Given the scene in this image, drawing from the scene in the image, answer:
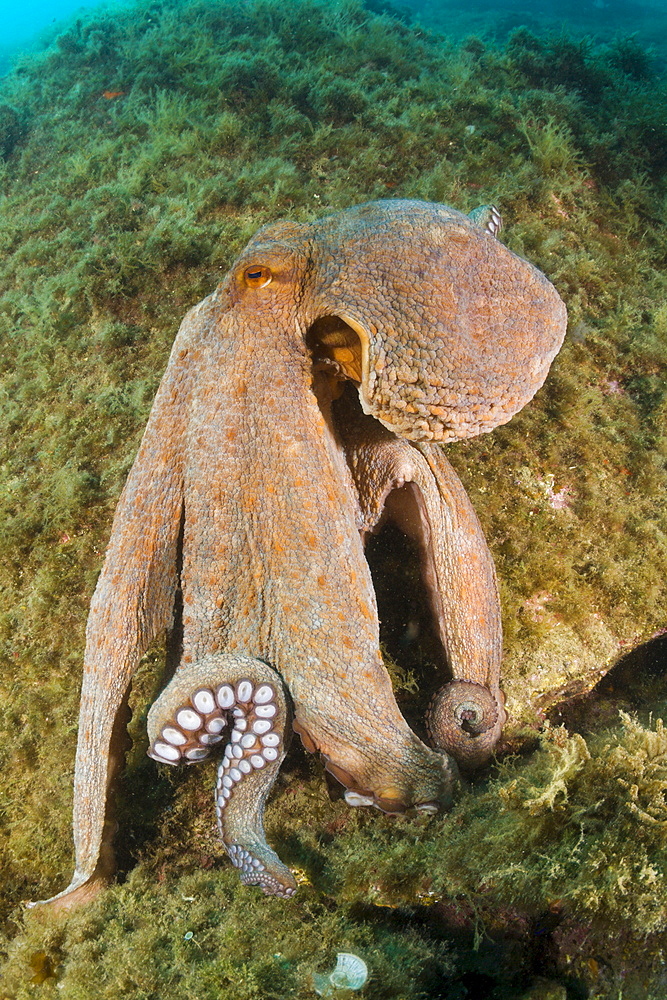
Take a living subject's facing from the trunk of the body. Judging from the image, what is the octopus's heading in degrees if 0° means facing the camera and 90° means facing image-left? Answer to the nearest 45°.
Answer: approximately 90°

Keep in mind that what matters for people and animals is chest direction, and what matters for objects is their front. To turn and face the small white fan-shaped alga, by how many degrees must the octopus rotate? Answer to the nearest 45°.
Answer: approximately 45° to its left
